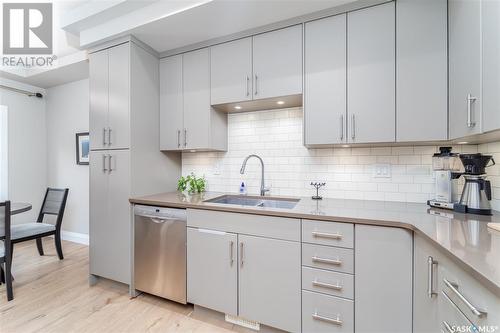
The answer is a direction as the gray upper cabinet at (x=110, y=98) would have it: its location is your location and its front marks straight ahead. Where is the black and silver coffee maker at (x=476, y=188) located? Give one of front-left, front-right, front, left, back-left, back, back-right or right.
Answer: left

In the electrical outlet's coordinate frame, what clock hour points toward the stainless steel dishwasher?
The stainless steel dishwasher is roughly at 2 o'clock from the electrical outlet.

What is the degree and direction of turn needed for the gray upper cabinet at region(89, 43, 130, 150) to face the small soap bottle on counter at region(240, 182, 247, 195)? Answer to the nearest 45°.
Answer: approximately 90° to its left

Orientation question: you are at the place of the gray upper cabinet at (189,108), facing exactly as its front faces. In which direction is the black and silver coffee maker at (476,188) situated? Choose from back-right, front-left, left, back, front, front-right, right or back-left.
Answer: left

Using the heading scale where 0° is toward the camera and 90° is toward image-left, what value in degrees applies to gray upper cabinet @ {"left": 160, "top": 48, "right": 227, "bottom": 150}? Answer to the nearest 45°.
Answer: approximately 45°

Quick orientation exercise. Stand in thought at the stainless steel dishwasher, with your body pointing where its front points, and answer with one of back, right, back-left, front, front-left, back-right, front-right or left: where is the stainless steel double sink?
back-left

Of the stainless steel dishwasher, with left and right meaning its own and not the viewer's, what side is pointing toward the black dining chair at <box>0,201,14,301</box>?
right

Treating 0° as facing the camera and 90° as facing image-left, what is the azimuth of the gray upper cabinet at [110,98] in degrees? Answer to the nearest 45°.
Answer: approximately 45°
